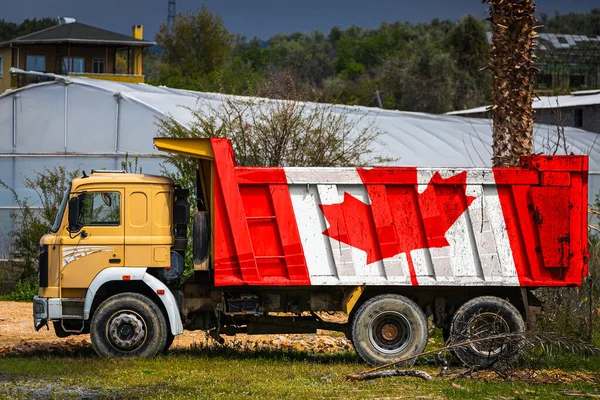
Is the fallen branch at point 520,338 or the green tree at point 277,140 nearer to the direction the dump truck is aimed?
the green tree

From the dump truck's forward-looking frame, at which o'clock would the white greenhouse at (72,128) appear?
The white greenhouse is roughly at 2 o'clock from the dump truck.

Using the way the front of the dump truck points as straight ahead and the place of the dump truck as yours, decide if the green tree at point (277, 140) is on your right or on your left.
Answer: on your right

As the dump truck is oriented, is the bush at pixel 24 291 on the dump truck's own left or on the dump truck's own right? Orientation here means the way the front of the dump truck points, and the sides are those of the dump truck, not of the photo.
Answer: on the dump truck's own right

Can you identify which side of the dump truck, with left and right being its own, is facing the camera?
left
